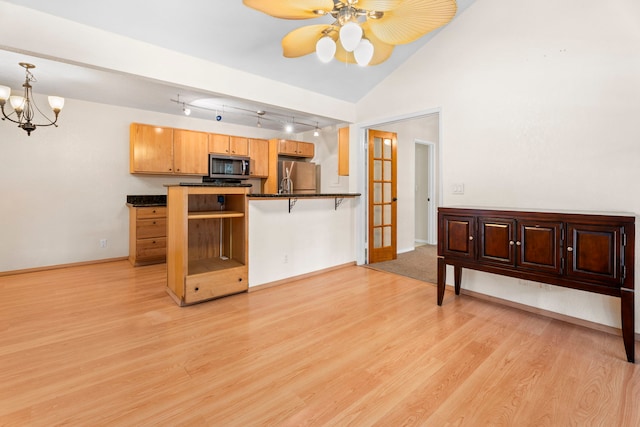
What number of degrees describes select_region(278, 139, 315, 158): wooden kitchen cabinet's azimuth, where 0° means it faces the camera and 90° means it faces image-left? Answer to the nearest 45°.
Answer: approximately 315°

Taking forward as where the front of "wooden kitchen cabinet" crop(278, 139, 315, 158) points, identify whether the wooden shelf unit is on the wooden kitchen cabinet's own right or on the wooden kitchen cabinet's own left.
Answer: on the wooden kitchen cabinet's own right

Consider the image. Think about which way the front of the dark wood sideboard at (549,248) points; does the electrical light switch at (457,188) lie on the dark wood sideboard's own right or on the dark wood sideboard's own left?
on the dark wood sideboard's own right

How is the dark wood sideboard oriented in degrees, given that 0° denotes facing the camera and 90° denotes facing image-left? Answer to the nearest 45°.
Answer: approximately 45°

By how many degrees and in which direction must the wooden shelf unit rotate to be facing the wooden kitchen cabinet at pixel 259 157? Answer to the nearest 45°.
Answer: approximately 135° to its left
